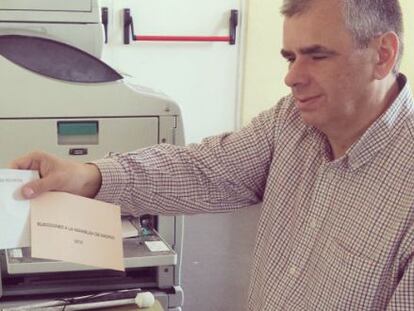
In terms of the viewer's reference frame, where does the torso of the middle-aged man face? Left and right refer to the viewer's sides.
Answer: facing the viewer and to the left of the viewer

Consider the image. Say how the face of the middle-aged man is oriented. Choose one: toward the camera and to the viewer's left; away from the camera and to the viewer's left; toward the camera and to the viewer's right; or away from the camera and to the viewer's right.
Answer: toward the camera and to the viewer's left

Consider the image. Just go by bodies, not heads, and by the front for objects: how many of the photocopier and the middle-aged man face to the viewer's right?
0

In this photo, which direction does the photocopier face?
toward the camera

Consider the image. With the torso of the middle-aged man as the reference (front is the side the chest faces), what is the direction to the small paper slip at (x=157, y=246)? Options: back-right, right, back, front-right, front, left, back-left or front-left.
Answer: right
